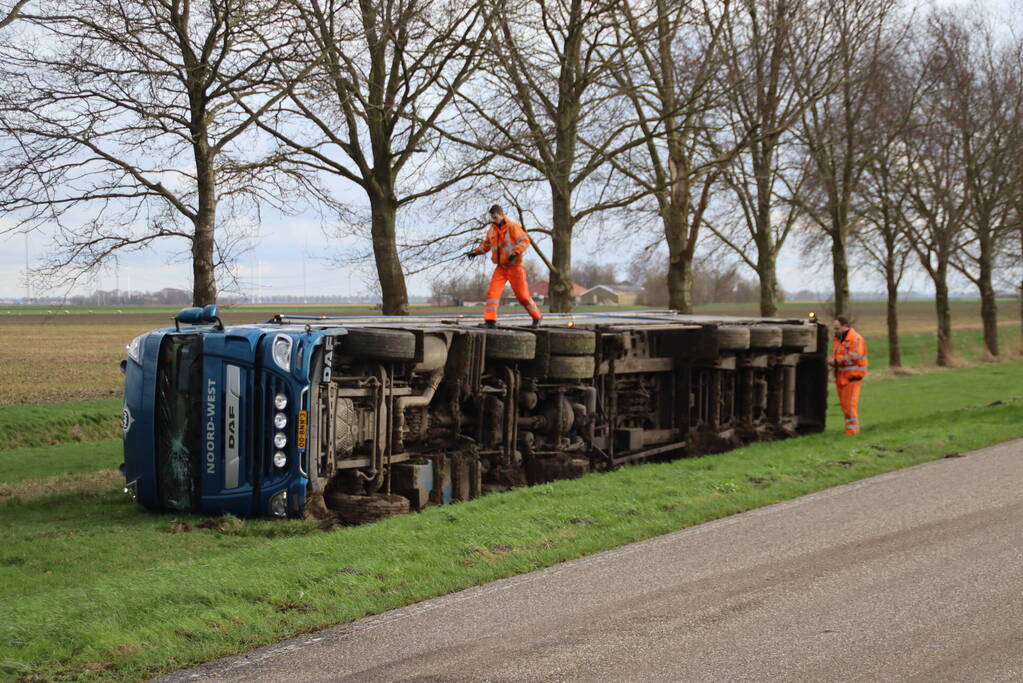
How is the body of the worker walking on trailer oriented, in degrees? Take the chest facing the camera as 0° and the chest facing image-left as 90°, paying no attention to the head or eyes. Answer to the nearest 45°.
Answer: approximately 45°

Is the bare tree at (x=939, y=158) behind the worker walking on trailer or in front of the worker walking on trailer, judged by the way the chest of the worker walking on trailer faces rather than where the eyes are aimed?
behind

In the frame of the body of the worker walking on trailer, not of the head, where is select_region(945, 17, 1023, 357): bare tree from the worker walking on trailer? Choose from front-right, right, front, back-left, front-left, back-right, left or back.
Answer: back

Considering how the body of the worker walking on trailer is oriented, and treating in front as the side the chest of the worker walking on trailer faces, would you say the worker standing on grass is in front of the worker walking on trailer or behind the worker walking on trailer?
behind

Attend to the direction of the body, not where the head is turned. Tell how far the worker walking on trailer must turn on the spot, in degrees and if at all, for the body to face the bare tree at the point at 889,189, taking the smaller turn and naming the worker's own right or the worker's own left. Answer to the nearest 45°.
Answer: approximately 180°

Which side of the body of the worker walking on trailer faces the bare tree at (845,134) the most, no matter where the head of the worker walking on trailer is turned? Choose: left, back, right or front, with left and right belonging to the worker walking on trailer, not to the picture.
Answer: back
